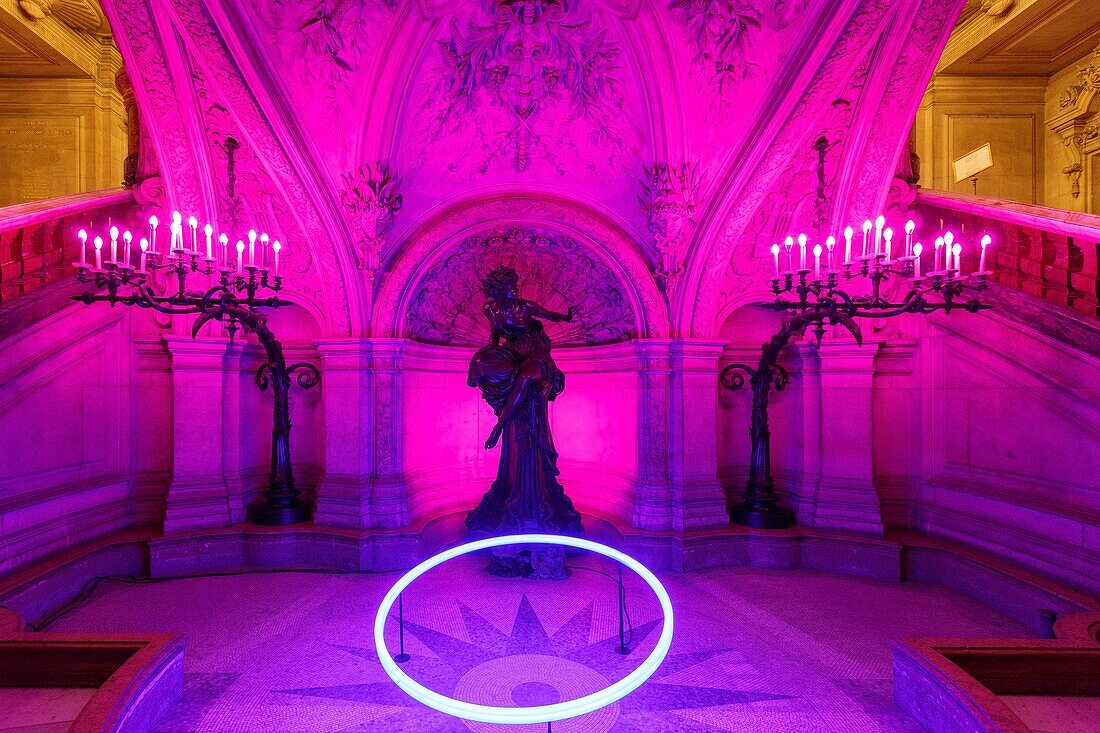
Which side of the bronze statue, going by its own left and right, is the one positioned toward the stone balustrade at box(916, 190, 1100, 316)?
left

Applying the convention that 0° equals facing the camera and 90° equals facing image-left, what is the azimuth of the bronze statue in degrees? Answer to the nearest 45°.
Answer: approximately 0°

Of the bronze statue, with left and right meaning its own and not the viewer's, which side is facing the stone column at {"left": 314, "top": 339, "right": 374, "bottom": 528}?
right

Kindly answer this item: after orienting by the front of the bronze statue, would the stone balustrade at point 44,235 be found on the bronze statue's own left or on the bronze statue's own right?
on the bronze statue's own right

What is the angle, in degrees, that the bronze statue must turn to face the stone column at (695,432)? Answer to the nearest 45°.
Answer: approximately 90° to its left

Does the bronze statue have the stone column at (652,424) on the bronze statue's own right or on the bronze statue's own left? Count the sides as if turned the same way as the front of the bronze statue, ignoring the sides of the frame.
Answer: on the bronze statue's own left

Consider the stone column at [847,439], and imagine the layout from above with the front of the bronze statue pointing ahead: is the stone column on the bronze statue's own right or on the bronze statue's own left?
on the bronze statue's own left
